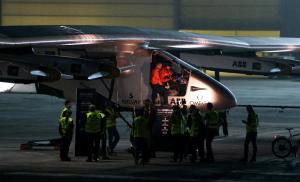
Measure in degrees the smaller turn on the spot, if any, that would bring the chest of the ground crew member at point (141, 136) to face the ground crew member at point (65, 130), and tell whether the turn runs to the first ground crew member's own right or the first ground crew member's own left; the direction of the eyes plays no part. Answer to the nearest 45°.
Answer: approximately 90° to the first ground crew member's own left

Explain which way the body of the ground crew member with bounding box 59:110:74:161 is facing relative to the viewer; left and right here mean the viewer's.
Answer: facing away from the viewer and to the right of the viewer

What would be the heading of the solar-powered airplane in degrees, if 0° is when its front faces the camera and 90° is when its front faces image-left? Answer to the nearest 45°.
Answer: approximately 315°

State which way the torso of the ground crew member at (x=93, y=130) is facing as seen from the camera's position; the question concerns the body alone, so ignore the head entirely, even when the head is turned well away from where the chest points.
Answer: away from the camera

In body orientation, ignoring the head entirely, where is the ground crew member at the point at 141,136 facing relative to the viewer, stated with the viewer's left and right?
facing away from the viewer
